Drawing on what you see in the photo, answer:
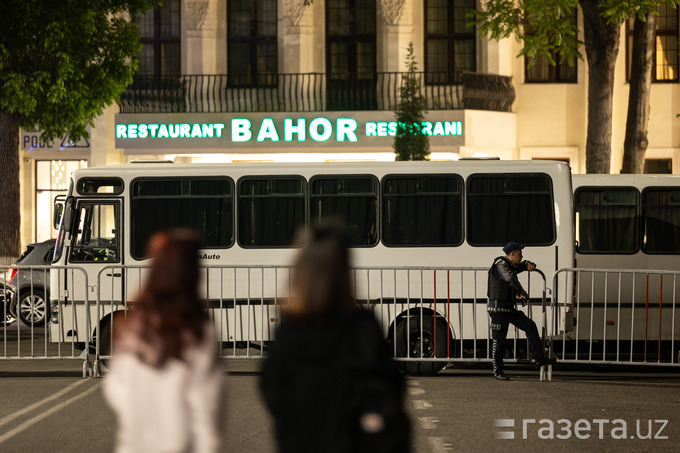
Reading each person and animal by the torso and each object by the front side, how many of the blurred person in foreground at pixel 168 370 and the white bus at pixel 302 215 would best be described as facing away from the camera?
1

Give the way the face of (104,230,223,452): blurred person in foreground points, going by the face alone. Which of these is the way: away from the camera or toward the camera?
away from the camera

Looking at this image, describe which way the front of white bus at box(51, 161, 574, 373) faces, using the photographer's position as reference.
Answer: facing to the left of the viewer

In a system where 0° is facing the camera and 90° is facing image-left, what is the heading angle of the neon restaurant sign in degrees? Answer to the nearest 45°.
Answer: approximately 0°

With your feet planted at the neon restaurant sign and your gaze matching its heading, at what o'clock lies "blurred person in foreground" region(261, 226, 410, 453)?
The blurred person in foreground is roughly at 12 o'clock from the neon restaurant sign.

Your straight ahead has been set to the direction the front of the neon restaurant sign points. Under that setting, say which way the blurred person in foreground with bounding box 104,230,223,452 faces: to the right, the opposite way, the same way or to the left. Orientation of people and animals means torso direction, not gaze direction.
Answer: the opposite way

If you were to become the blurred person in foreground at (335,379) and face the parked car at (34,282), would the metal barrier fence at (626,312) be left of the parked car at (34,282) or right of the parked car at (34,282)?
right

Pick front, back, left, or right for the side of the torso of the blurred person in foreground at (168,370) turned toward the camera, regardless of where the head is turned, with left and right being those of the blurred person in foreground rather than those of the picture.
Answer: back
